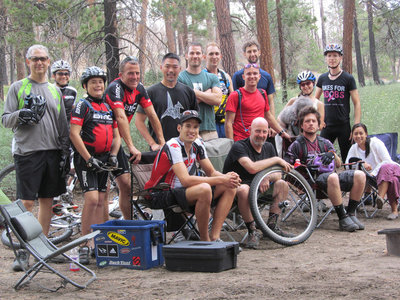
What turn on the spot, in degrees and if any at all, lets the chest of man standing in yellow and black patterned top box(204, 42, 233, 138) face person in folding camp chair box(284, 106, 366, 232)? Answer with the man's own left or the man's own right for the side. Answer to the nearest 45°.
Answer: approximately 90° to the man's own left

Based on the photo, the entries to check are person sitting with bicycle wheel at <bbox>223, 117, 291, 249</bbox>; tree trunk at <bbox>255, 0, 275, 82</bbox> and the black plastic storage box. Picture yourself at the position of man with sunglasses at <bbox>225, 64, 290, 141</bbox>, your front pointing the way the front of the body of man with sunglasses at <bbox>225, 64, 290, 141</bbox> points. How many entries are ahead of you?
2

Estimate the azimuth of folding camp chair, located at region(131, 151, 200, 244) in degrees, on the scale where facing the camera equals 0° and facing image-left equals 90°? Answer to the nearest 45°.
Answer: approximately 315°

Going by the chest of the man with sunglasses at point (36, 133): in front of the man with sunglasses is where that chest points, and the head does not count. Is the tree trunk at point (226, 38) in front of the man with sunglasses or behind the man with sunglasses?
behind

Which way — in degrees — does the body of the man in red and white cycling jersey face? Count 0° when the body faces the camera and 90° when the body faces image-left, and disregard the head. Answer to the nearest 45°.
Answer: approximately 315°

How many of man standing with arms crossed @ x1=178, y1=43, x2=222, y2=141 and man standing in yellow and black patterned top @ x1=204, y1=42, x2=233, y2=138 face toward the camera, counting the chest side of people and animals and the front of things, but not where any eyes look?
2

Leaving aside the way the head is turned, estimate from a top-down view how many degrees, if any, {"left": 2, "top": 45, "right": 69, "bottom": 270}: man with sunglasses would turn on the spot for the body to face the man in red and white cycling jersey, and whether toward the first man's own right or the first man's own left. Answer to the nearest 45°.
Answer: approximately 90° to the first man's own left

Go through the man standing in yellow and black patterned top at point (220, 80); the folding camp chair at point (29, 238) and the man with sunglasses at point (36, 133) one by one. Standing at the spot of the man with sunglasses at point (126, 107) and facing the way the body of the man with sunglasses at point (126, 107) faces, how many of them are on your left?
1

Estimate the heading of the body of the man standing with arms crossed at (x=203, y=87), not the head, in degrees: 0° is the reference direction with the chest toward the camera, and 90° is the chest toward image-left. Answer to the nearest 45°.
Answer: approximately 0°

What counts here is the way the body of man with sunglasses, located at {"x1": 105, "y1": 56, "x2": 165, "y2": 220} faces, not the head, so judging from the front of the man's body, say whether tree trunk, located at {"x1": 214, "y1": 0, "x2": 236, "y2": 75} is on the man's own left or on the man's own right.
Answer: on the man's own left
